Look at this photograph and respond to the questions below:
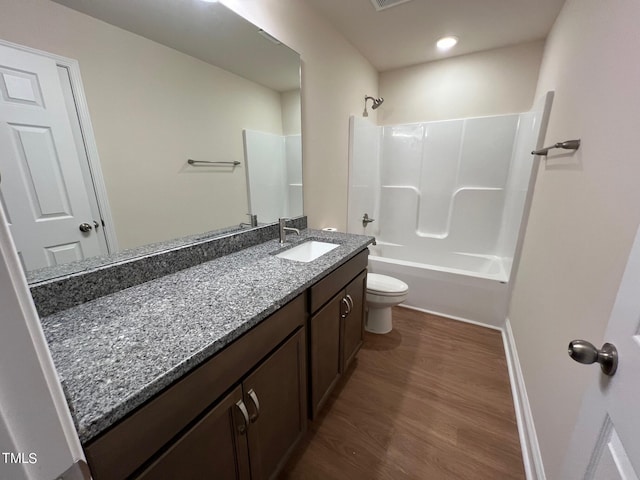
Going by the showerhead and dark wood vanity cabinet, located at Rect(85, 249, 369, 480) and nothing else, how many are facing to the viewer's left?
0

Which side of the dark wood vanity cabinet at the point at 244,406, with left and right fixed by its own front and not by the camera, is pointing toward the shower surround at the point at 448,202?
left

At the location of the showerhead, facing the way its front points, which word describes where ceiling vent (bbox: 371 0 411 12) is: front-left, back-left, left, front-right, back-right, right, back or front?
right

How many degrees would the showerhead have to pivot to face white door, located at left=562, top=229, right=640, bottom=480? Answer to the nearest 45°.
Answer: approximately 90° to its right

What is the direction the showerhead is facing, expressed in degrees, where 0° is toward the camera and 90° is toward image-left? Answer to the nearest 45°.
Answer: approximately 270°

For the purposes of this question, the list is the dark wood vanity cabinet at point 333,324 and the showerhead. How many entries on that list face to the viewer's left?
0

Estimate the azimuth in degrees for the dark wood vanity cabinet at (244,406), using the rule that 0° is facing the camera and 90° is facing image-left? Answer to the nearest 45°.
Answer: approximately 315°

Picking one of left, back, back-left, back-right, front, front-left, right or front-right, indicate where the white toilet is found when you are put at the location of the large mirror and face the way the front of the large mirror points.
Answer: front-left

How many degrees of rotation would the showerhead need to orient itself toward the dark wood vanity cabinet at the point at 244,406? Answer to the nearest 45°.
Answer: approximately 90° to its right

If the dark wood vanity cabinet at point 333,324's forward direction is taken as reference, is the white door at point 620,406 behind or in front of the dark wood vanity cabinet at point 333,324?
in front

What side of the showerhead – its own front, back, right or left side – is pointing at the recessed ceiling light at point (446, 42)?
front

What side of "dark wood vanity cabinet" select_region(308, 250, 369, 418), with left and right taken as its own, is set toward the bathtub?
left
